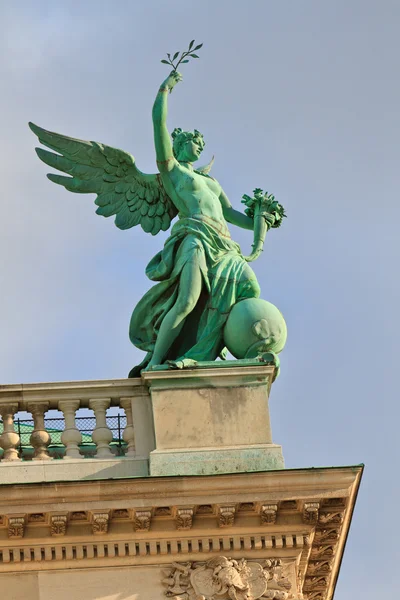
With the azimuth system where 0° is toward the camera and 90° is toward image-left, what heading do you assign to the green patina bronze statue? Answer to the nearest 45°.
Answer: approximately 315°
